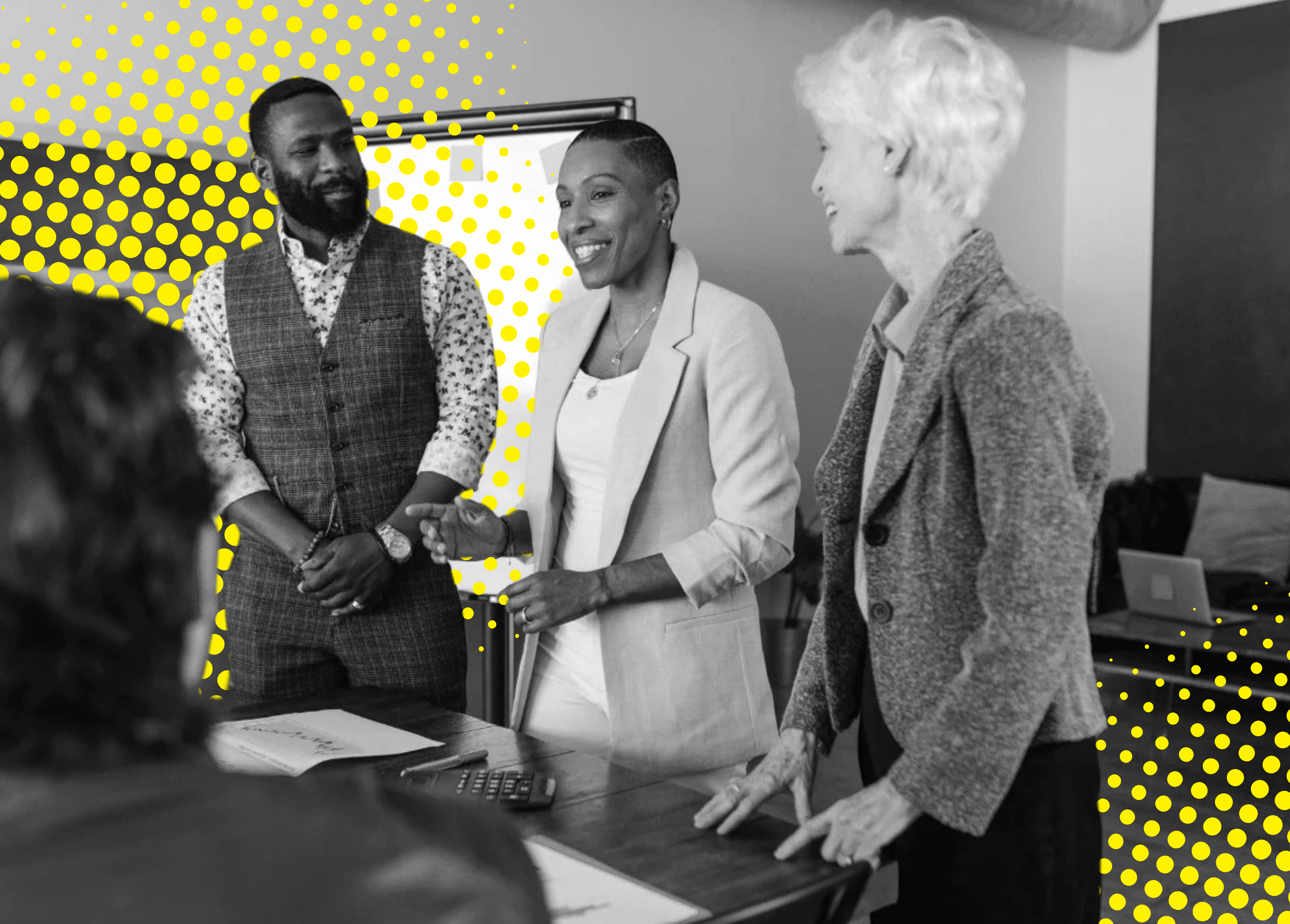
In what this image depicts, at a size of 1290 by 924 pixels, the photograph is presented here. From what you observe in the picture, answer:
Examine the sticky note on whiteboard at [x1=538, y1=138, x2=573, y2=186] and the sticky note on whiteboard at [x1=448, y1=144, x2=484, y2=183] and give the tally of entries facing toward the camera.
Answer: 2

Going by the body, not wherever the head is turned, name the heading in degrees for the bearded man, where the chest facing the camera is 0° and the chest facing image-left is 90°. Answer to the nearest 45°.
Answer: approximately 0°

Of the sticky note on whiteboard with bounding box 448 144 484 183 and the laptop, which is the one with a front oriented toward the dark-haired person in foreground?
the sticky note on whiteboard

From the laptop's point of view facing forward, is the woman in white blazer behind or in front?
behind

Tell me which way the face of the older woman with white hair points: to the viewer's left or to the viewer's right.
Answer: to the viewer's left

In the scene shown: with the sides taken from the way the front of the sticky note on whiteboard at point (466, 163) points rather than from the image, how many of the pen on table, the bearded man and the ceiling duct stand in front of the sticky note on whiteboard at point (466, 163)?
2

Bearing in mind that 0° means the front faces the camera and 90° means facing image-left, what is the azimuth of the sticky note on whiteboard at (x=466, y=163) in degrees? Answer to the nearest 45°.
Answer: approximately 0°

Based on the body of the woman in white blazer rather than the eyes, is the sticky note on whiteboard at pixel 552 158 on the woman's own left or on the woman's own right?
on the woman's own right

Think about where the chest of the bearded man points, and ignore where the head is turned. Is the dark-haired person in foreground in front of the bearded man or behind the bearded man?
in front
